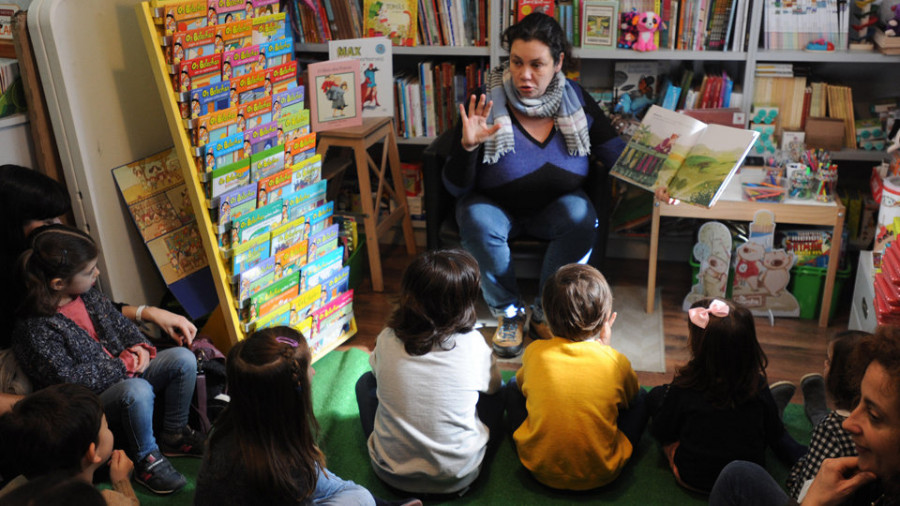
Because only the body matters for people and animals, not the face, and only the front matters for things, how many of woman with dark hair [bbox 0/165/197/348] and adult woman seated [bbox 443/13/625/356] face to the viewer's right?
1

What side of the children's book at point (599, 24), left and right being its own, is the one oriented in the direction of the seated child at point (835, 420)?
front

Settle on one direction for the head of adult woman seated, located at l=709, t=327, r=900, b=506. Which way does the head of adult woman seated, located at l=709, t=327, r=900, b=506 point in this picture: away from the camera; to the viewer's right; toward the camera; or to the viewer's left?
to the viewer's left

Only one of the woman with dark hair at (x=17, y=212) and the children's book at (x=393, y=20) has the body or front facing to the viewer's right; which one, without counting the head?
the woman with dark hair

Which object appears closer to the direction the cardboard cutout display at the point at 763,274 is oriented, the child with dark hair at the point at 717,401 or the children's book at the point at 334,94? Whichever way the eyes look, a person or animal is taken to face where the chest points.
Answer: the child with dark hair

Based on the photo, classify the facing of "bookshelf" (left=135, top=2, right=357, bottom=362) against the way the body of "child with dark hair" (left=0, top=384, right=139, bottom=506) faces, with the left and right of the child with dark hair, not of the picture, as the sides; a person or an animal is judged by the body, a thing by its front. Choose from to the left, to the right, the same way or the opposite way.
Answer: to the right

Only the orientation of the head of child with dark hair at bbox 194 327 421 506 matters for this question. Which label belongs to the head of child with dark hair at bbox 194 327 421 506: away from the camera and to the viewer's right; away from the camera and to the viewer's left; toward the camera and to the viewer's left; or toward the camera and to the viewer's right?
away from the camera and to the viewer's right

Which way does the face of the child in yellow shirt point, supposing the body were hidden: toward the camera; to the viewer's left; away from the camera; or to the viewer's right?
away from the camera

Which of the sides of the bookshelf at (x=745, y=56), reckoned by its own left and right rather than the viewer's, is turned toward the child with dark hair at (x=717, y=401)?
front

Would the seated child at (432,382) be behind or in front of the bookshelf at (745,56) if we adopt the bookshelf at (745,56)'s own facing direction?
in front

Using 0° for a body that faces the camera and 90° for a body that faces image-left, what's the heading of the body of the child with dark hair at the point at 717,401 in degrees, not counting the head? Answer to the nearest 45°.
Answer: approximately 180°

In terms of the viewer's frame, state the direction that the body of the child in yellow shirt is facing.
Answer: away from the camera
